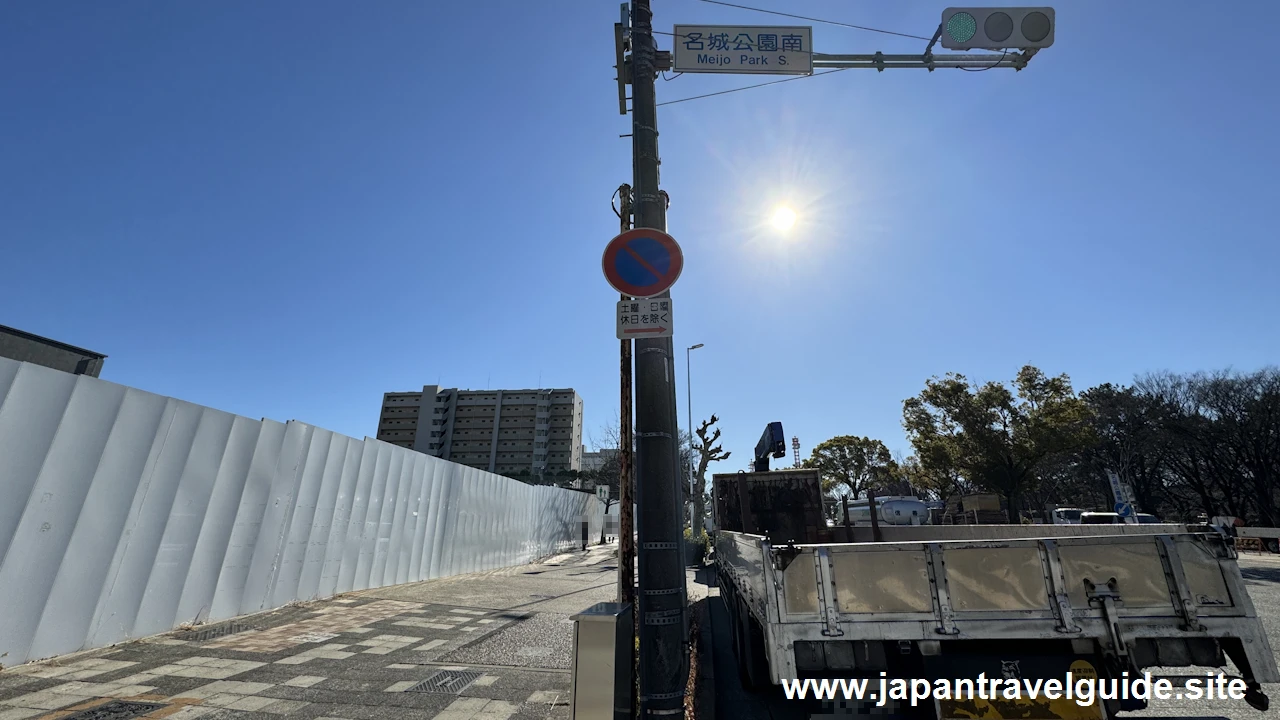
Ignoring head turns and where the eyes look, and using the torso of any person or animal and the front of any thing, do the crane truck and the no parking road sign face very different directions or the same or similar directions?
very different directions

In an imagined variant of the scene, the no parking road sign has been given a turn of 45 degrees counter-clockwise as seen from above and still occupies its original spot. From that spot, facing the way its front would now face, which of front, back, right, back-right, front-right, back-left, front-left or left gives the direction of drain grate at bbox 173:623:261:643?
back

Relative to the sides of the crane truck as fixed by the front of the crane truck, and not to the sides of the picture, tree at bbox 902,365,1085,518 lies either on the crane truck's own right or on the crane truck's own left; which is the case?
on the crane truck's own right

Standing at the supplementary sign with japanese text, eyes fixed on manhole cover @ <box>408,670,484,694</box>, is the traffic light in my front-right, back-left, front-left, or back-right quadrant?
back-right

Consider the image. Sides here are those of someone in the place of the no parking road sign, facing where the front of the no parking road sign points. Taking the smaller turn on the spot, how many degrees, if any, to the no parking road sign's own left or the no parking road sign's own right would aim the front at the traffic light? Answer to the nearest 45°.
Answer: approximately 90° to the no parking road sign's own left

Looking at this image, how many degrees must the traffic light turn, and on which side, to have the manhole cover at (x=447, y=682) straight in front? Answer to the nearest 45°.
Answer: approximately 90° to its right
